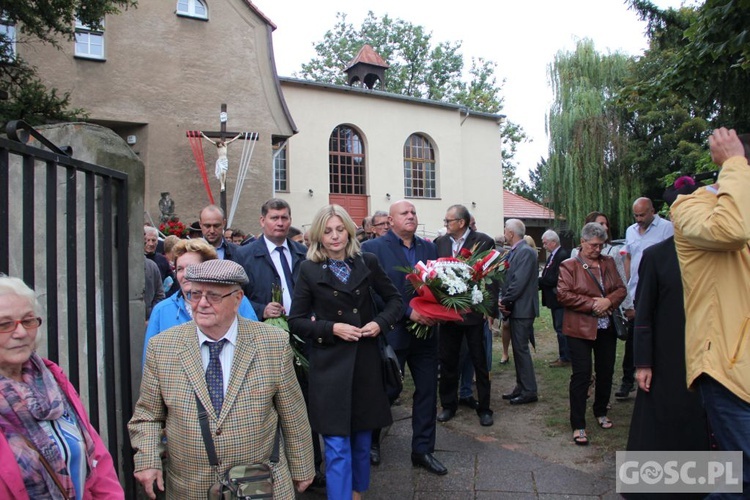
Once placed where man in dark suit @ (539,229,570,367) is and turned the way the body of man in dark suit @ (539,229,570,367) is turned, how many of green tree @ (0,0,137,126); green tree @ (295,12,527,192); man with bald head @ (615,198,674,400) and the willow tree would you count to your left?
1

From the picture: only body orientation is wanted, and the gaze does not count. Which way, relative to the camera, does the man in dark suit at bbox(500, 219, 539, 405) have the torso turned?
to the viewer's left

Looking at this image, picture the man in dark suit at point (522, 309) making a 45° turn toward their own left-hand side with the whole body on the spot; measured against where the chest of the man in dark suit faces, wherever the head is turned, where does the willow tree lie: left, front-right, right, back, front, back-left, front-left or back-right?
back-right

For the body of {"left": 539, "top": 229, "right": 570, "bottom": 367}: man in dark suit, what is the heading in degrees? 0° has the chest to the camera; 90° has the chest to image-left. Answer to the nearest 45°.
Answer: approximately 45°

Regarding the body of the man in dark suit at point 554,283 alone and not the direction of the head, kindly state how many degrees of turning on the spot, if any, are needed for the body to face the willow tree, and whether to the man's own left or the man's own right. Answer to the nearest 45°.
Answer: approximately 135° to the man's own right

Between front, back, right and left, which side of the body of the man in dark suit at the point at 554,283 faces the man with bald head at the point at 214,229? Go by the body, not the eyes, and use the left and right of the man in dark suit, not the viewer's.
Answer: front

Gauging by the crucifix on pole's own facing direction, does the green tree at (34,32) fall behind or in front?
in front

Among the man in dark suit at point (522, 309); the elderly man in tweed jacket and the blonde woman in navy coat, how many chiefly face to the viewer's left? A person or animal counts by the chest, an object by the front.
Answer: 1

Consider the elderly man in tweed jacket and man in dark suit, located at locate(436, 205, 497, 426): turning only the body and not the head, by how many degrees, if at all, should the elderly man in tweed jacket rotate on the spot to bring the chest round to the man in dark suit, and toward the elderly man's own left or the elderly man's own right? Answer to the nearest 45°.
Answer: approximately 135° to the elderly man's own left

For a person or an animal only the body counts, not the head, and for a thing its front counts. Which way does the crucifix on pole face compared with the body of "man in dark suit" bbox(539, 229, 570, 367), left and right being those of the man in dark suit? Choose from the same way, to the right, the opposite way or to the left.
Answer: to the left

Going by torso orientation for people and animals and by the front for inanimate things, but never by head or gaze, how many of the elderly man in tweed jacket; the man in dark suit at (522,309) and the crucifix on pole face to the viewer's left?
1

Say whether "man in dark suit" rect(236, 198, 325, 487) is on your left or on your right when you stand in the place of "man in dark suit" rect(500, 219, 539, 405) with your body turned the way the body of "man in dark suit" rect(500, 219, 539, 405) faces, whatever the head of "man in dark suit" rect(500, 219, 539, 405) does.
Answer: on your left

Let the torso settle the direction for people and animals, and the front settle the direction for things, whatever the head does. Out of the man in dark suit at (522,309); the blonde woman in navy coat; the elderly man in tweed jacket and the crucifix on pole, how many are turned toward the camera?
3

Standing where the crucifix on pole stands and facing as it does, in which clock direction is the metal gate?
The metal gate is roughly at 12 o'clock from the crucifix on pole.
